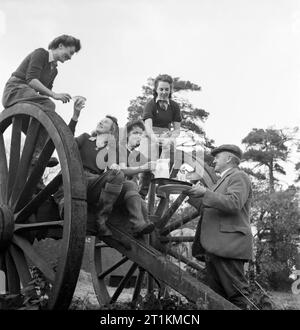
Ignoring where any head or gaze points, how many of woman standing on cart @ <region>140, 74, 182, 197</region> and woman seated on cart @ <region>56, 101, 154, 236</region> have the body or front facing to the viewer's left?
0

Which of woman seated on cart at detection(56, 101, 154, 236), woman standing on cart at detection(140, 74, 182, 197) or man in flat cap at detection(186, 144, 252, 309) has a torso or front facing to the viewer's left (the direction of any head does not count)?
the man in flat cap

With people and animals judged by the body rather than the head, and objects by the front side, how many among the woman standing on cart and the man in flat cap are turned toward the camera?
1

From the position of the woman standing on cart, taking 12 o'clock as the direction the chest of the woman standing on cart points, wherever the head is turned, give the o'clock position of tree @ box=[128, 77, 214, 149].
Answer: The tree is roughly at 6 o'clock from the woman standing on cart.

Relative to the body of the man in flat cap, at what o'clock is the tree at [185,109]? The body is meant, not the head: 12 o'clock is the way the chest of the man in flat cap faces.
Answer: The tree is roughly at 3 o'clock from the man in flat cap.

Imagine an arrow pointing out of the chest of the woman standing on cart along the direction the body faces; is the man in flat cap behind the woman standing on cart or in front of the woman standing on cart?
in front

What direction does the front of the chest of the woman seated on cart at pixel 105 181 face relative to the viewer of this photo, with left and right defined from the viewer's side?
facing the viewer and to the right of the viewer

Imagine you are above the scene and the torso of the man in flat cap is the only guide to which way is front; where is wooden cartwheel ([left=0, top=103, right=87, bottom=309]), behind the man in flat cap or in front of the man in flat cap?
in front

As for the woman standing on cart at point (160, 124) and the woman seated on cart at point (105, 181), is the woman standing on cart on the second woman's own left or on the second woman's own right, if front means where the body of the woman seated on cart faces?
on the second woman's own left

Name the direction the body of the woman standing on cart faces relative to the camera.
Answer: toward the camera

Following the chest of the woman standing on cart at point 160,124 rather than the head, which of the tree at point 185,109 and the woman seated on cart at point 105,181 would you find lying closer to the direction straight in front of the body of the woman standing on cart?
the woman seated on cart

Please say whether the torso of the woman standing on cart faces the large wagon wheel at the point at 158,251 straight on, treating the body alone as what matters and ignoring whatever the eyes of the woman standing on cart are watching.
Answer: yes

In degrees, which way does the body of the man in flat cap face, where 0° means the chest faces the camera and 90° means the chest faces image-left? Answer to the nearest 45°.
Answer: approximately 90°

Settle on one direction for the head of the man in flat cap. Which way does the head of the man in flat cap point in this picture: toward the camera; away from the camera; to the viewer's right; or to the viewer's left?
to the viewer's left
